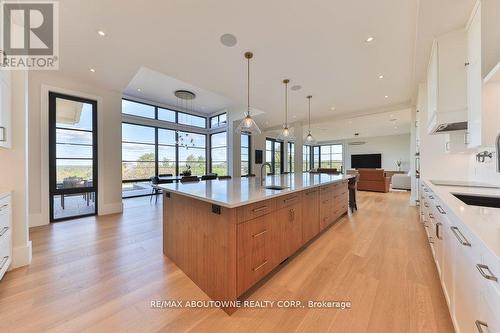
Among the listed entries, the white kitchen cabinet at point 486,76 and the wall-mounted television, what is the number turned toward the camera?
1

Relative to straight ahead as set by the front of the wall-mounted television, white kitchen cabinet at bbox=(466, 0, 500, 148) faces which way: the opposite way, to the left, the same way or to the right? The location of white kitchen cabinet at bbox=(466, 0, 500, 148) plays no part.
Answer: to the right

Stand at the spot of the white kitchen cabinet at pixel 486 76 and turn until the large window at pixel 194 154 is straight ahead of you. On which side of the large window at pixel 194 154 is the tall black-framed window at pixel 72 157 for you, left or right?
left

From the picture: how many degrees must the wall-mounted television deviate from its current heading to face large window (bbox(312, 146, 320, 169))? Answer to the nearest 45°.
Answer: approximately 90° to its right

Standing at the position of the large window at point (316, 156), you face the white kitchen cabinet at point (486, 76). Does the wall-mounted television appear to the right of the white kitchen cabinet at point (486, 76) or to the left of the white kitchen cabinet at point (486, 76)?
left

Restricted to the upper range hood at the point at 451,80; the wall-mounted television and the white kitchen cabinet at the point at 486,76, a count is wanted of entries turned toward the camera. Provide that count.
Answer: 1

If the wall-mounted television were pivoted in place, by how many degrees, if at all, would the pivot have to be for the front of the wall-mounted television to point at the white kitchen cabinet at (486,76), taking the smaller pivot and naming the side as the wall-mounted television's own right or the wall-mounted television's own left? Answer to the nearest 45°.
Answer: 0° — it already faces it

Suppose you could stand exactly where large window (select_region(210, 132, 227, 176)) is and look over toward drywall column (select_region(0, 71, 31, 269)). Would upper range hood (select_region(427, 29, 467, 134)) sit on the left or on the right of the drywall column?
left

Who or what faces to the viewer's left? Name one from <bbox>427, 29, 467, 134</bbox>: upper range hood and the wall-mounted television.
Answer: the upper range hood

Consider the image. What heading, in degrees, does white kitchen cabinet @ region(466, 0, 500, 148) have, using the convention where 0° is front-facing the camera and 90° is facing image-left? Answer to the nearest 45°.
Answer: approximately 90°

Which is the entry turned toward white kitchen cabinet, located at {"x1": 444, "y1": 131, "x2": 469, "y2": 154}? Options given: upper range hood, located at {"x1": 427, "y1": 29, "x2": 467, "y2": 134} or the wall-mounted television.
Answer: the wall-mounted television

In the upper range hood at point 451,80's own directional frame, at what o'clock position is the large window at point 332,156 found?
The large window is roughly at 2 o'clock from the upper range hood.

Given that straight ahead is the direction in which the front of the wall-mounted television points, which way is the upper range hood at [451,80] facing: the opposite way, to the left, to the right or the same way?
to the right

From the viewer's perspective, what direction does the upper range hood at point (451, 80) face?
to the viewer's left

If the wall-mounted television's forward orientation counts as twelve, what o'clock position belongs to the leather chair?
The leather chair is roughly at 12 o'clock from the wall-mounted television.
